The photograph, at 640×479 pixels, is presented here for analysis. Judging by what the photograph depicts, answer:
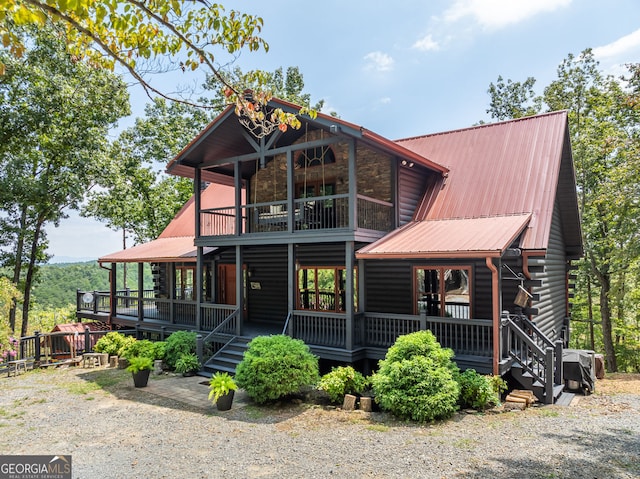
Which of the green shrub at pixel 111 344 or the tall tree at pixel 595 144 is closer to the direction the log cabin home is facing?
the green shrub

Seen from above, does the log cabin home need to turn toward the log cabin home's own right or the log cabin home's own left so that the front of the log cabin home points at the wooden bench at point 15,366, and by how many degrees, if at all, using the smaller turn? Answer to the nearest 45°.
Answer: approximately 45° to the log cabin home's own right

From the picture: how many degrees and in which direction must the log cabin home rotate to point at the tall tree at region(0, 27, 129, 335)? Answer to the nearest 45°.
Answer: approximately 90° to its right

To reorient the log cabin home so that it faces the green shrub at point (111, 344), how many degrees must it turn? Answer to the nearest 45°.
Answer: approximately 45° to its right

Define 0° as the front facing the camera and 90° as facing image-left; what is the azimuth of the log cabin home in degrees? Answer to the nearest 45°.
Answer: approximately 45°

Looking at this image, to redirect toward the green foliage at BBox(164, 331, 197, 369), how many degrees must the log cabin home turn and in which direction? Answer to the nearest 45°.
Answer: approximately 45° to its right
